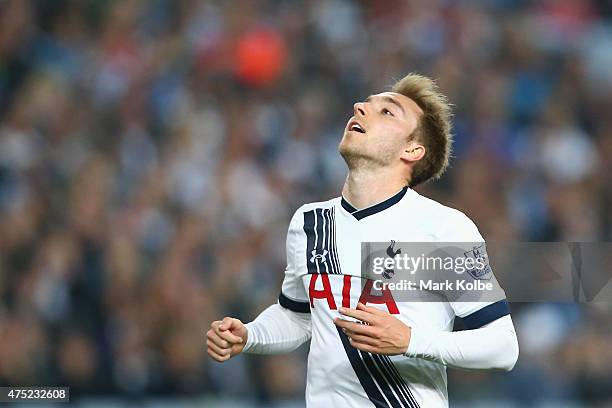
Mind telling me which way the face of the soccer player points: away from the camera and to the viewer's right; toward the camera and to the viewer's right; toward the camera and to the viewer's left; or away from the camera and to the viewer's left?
toward the camera and to the viewer's left

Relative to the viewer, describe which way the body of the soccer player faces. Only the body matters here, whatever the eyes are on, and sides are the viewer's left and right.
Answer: facing the viewer and to the left of the viewer
